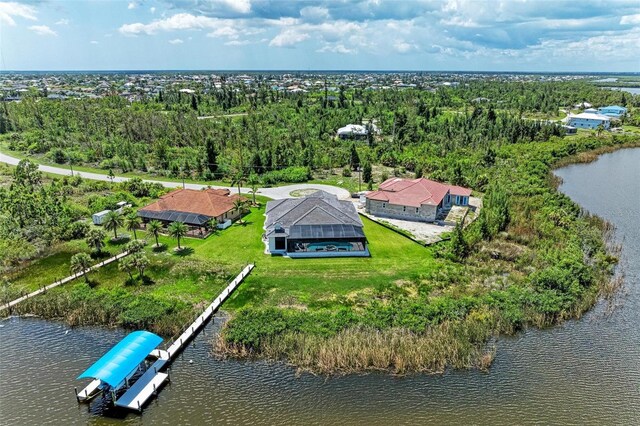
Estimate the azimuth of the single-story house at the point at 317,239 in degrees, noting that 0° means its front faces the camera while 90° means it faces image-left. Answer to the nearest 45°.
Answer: approximately 180°

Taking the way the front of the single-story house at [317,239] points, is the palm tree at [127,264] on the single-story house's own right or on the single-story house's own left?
on the single-story house's own left

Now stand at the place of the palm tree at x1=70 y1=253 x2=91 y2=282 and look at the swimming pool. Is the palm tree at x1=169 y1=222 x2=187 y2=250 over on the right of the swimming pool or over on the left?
left

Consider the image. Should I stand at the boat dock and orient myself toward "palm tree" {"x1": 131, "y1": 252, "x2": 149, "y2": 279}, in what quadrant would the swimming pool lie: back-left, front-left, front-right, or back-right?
front-right

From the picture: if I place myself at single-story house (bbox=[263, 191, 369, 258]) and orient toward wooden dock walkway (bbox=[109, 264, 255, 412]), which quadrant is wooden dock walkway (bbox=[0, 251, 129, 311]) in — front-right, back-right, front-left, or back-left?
front-right

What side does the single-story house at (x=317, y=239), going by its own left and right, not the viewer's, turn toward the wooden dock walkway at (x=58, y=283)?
left

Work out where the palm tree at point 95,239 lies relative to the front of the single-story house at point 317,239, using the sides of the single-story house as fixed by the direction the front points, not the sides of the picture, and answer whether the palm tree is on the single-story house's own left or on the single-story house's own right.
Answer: on the single-story house's own left

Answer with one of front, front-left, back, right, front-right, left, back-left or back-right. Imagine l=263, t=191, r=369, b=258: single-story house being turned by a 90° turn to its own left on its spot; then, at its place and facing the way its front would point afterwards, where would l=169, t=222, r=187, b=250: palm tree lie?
front

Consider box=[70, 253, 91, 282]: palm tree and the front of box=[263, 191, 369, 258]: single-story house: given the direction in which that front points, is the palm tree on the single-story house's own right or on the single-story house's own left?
on the single-story house's own left

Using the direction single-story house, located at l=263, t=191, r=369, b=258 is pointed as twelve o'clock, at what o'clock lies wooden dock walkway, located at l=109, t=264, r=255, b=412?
The wooden dock walkway is roughly at 7 o'clock from the single-story house.

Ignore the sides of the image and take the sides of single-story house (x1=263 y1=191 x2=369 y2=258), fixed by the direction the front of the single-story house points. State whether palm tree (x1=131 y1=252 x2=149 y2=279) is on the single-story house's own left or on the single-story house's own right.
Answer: on the single-story house's own left

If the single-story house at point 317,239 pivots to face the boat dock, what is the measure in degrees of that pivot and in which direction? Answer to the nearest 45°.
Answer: approximately 135° to its left
